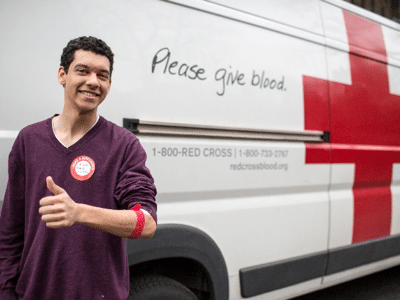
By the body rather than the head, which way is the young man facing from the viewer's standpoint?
toward the camera

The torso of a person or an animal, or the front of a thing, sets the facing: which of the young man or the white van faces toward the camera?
the young man

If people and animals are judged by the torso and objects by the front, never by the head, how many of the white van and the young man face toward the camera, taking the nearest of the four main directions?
1
